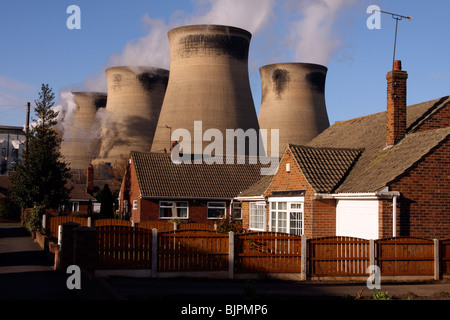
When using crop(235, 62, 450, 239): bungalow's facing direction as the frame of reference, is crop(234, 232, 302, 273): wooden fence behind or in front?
in front

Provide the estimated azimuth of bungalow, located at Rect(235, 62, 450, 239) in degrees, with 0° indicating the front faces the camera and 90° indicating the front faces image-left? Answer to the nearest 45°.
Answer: approximately 45°

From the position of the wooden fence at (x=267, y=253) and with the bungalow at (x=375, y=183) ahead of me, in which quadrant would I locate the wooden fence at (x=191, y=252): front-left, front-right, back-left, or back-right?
back-left

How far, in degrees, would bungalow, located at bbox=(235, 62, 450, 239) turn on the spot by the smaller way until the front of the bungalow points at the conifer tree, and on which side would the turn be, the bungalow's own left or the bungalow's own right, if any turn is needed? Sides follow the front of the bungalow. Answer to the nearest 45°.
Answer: approximately 90° to the bungalow's own right

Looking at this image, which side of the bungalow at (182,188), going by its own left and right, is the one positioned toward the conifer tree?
right

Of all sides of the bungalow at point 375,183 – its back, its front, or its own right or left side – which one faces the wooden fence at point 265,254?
front

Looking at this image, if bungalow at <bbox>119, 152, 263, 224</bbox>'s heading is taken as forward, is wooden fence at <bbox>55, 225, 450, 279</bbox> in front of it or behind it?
in front

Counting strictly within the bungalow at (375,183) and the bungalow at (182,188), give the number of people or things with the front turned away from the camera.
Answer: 0

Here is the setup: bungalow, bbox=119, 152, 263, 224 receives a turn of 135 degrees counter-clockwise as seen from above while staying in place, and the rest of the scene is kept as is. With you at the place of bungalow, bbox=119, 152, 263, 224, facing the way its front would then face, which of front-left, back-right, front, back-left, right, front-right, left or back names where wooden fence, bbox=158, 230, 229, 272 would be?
back-right

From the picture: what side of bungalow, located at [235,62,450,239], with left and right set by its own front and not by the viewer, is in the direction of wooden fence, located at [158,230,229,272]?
front

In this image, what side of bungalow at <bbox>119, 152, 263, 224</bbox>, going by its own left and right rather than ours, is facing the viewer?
front
